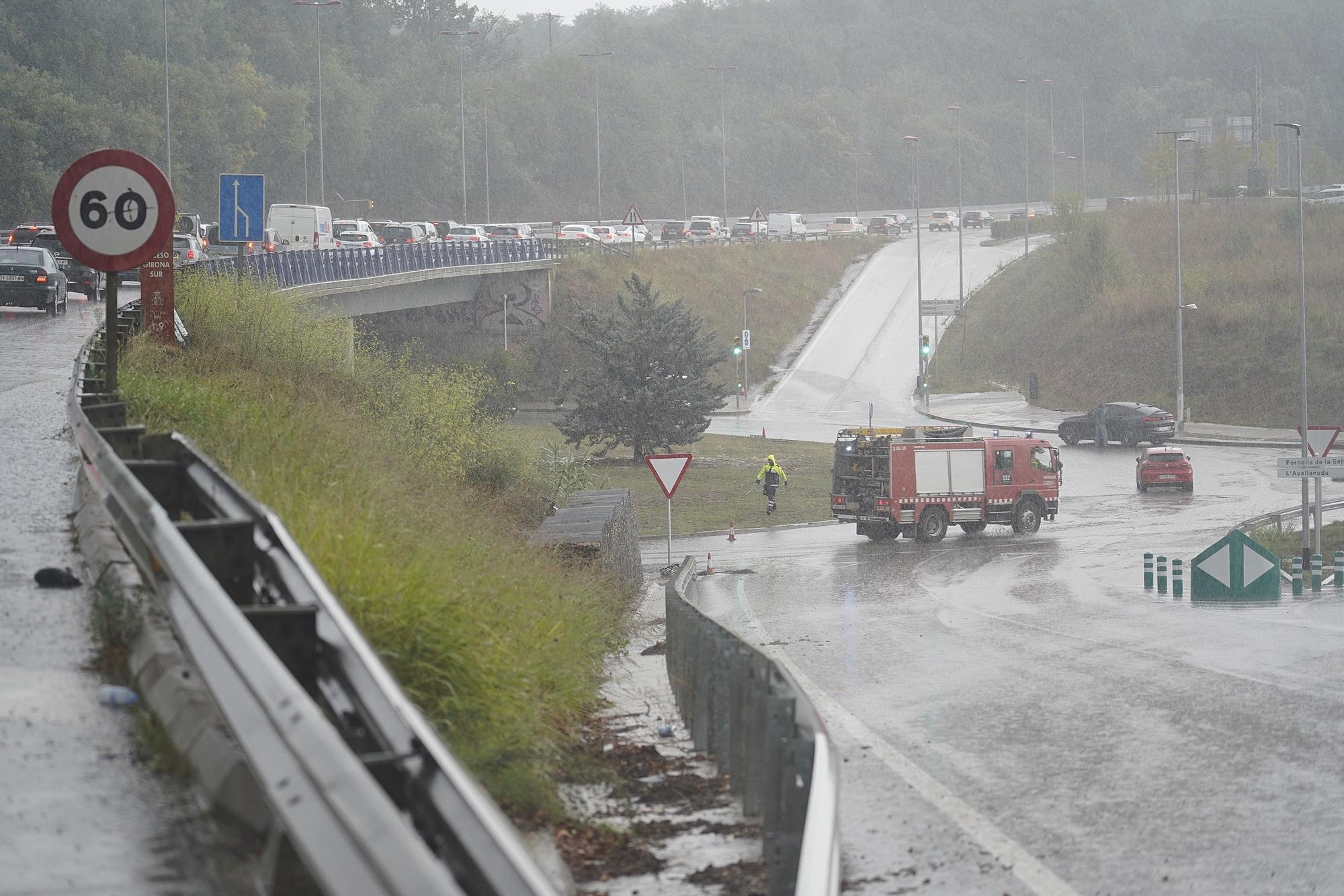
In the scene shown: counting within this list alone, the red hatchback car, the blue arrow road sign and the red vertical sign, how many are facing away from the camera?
1

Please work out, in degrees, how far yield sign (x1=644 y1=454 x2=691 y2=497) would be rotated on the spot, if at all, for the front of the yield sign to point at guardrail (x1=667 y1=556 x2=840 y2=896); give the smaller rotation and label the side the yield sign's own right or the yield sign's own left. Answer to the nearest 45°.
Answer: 0° — it already faces it

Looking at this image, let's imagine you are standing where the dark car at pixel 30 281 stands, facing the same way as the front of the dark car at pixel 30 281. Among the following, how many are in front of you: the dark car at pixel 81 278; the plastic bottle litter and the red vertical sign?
1

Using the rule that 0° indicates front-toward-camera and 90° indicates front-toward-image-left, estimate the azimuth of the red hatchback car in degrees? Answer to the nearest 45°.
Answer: approximately 180°

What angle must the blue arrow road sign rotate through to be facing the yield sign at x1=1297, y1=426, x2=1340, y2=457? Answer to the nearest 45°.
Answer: approximately 90° to its left

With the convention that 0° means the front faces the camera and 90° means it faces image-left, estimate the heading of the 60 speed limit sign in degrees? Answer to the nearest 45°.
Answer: approximately 0°
